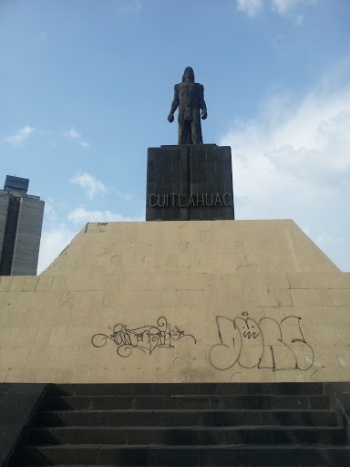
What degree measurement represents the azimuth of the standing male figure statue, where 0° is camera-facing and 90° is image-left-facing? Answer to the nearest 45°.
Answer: approximately 0°

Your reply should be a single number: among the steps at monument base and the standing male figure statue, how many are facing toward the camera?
2
